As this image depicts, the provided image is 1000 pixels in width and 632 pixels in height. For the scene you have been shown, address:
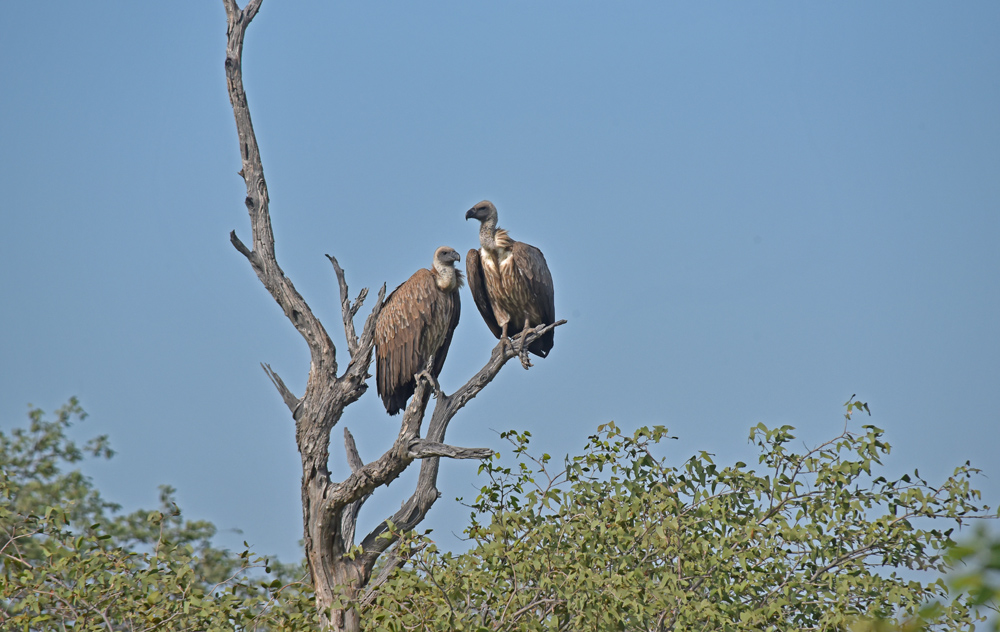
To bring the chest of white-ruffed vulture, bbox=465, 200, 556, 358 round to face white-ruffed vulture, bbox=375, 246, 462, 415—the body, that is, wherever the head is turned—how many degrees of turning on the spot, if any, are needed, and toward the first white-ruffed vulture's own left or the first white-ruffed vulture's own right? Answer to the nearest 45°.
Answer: approximately 45° to the first white-ruffed vulture's own right

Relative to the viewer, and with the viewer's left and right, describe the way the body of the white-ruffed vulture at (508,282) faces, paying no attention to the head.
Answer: facing the viewer and to the left of the viewer
